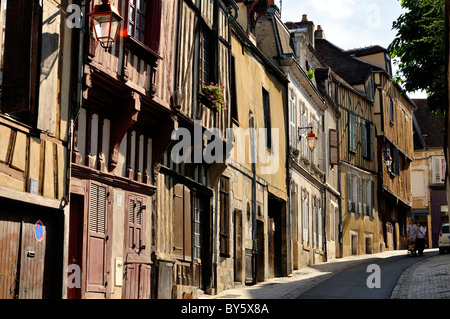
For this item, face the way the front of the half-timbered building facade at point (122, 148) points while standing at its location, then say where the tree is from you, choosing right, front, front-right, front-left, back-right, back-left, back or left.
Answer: left

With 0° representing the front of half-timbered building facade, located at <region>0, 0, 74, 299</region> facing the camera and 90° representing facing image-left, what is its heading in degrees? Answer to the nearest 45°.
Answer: approximately 315°

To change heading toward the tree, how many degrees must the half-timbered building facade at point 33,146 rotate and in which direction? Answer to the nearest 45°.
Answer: approximately 90° to its left

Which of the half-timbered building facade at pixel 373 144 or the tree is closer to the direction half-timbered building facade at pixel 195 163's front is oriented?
the tree

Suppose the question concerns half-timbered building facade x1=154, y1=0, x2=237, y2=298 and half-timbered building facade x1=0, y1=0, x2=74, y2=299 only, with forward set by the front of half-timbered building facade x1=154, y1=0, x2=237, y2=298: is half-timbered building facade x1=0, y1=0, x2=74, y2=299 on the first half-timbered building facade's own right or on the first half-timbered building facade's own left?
on the first half-timbered building facade's own right

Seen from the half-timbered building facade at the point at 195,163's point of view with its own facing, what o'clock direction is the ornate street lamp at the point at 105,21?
The ornate street lamp is roughly at 2 o'clock from the half-timbered building facade.

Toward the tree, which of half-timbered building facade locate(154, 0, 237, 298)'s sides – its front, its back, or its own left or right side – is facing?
left

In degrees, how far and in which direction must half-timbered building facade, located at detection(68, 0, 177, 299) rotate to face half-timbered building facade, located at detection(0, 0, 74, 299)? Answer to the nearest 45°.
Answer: approximately 90° to its right

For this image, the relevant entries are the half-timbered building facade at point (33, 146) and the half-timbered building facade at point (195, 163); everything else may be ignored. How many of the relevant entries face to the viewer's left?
0

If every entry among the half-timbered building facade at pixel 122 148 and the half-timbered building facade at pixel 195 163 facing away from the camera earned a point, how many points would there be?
0
